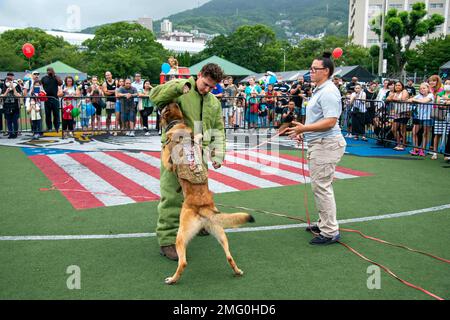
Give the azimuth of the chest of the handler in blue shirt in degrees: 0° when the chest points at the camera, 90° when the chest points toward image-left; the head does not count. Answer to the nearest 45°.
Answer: approximately 90°

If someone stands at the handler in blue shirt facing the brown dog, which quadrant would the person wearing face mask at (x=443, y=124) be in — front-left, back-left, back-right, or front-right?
back-right

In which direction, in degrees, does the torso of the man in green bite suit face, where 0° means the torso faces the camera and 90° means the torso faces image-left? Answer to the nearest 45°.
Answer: approximately 0°

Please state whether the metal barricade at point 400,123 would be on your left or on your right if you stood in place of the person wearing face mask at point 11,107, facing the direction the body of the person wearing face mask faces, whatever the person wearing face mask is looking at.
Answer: on your left

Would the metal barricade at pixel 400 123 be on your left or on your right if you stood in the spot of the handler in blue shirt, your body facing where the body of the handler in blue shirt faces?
on your right

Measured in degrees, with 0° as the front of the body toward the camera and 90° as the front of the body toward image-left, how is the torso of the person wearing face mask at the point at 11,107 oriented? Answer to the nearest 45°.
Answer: approximately 0°

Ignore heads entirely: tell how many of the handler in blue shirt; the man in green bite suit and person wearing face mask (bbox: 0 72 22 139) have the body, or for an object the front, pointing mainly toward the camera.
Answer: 2
